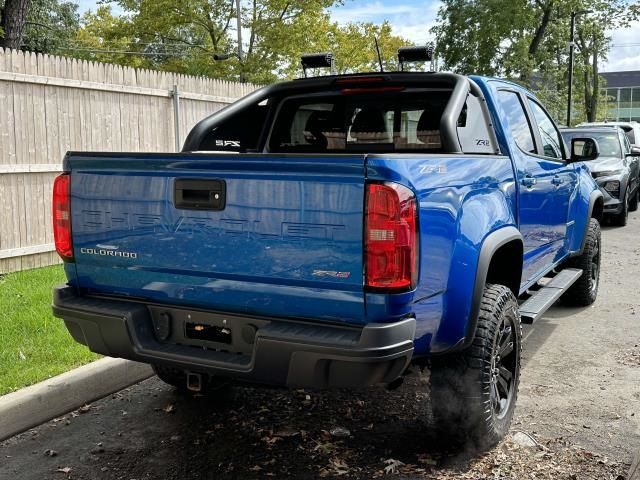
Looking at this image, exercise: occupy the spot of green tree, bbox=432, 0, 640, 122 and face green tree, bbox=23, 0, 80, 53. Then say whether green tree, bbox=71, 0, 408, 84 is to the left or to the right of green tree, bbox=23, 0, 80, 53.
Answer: left

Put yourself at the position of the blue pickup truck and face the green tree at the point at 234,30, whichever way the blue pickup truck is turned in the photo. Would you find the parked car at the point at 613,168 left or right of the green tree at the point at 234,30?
right

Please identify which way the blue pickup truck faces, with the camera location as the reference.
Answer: facing away from the viewer and to the right of the viewer

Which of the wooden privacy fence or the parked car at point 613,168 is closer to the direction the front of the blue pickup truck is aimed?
the parked car

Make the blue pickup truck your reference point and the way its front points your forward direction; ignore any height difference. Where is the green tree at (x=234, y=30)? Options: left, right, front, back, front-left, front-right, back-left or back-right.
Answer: front-left

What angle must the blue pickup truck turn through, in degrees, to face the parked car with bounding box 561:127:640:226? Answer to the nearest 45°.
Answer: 0° — it already faces it

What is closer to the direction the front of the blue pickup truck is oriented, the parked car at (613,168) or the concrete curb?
the parked car

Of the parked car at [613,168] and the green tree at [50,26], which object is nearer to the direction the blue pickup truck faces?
the parked car

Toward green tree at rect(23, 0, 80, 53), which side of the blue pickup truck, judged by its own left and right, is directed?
left

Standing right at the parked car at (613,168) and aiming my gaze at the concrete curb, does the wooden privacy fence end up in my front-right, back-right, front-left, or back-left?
front-right

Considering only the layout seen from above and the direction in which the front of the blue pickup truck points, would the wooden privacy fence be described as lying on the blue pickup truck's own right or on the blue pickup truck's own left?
on the blue pickup truck's own left

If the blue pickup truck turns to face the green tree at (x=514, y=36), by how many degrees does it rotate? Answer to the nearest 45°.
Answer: approximately 45° to its left
